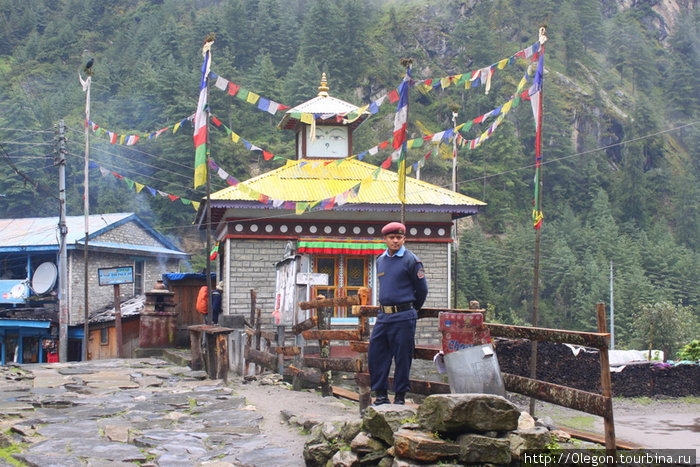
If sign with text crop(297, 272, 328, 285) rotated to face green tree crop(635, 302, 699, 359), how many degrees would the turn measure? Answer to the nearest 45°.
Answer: approximately 135° to its left

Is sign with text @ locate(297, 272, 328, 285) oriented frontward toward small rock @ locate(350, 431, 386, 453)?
yes

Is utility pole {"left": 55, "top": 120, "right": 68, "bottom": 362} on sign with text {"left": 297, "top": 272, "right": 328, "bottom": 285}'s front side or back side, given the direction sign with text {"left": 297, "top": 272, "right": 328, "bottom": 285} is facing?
on the back side

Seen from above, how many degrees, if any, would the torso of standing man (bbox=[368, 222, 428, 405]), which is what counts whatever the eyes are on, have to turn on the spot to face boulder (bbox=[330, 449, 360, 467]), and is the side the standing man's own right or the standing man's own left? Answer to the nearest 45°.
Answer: approximately 45° to the standing man's own left

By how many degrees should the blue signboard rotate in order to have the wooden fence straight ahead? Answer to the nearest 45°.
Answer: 0° — it already faces it

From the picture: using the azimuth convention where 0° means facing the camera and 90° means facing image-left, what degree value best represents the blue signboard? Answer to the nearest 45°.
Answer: approximately 0°

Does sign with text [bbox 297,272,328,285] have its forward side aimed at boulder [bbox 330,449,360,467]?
yes
